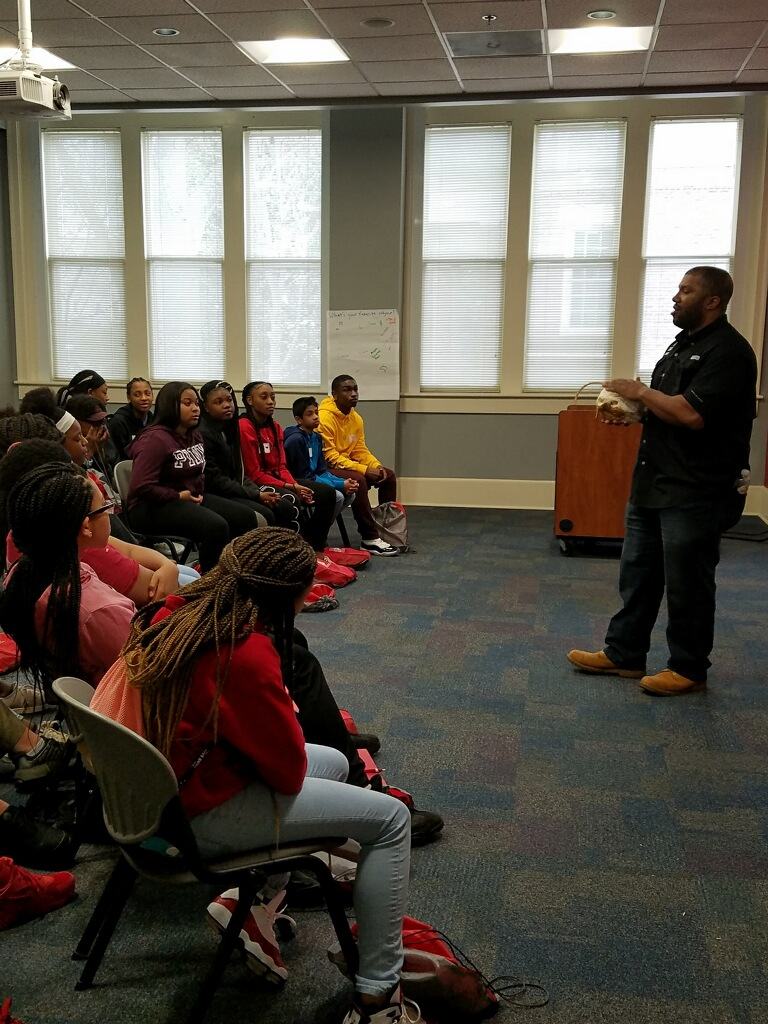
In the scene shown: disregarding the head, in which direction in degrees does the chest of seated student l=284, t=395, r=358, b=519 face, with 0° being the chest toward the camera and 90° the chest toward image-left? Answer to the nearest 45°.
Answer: approximately 315°

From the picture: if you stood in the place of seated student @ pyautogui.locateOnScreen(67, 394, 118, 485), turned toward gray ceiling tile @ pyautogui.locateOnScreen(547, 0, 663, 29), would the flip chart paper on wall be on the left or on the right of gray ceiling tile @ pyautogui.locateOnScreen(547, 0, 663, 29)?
left

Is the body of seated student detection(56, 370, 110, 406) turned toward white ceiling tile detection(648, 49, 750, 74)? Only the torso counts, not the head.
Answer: yes

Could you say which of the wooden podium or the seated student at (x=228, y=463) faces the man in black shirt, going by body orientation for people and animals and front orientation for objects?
the seated student

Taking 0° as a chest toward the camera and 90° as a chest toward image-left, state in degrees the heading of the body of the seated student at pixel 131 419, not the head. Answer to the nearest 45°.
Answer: approximately 315°

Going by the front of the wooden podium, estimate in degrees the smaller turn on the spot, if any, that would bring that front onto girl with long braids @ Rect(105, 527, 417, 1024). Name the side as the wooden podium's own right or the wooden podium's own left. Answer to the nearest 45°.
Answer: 0° — it already faces them

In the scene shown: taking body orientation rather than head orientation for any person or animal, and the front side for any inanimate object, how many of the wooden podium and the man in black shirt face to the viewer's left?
2

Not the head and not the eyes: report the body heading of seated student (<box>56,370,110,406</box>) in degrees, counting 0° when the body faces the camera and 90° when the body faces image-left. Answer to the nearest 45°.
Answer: approximately 270°

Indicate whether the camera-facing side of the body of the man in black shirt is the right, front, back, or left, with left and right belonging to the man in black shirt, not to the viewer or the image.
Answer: left

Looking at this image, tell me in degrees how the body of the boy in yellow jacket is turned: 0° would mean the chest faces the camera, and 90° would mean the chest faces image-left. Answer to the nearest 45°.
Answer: approximately 315°

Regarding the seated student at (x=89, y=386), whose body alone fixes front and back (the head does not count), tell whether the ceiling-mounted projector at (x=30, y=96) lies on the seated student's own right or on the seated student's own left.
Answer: on the seated student's own right

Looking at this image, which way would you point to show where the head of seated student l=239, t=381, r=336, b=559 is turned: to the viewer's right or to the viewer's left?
to the viewer's right

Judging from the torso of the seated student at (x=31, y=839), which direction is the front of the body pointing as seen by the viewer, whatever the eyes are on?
to the viewer's right

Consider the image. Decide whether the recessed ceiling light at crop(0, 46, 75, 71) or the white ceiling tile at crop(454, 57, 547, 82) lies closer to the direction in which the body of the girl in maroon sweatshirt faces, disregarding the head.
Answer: the white ceiling tile

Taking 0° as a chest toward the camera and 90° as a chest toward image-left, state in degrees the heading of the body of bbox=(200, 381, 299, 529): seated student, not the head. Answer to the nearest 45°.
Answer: approximately 315°
